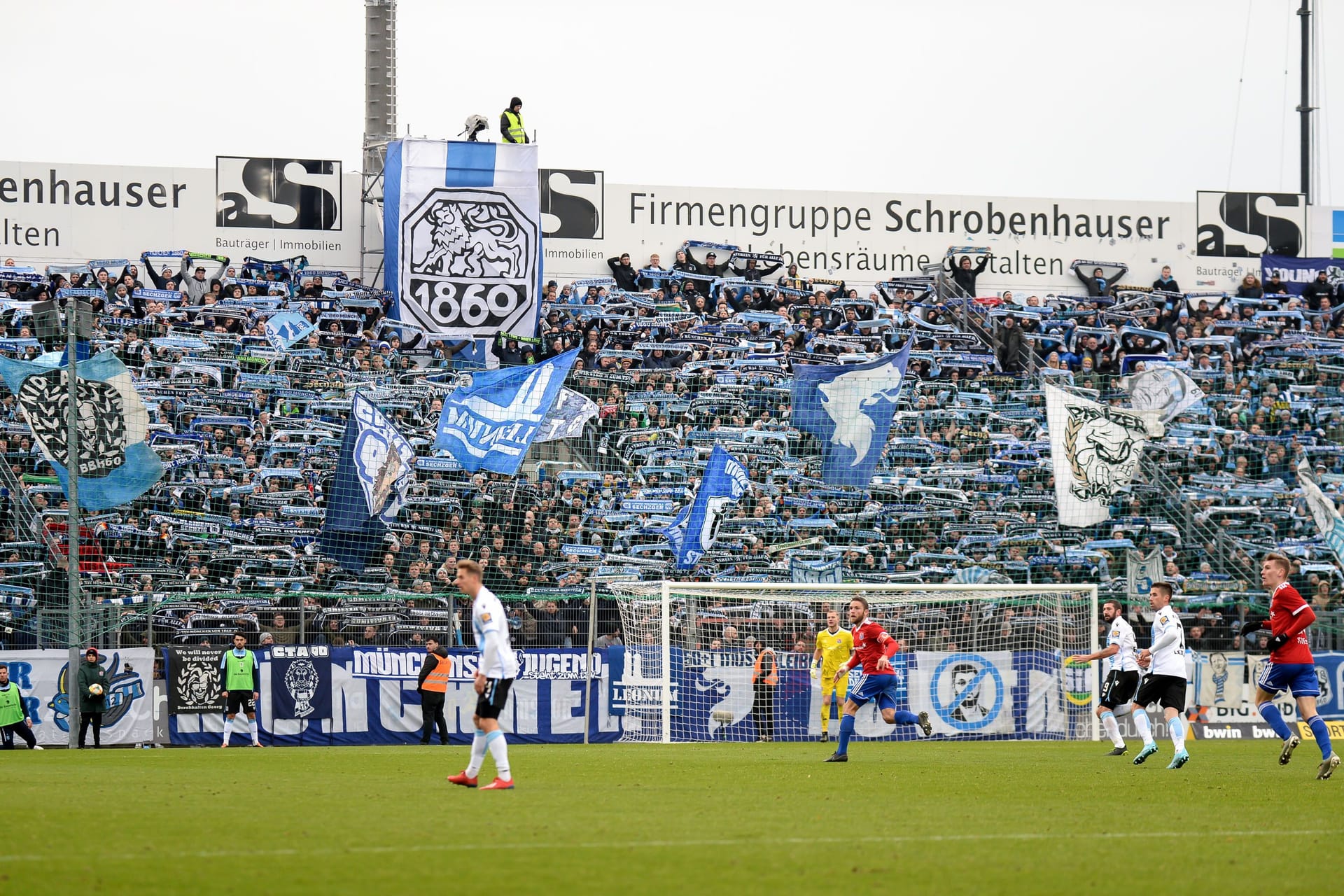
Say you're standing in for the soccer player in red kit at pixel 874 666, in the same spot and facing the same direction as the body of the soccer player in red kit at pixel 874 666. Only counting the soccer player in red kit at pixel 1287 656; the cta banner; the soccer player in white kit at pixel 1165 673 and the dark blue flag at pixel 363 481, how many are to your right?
2

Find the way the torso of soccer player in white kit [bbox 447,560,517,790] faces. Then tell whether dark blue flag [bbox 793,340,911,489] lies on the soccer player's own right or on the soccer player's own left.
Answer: on the soccer player's own right

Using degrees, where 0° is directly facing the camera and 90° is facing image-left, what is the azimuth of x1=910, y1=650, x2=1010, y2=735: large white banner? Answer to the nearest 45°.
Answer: approximately 0°

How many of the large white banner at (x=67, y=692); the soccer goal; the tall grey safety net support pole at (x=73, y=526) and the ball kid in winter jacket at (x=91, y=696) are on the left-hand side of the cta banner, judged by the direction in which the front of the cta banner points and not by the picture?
1

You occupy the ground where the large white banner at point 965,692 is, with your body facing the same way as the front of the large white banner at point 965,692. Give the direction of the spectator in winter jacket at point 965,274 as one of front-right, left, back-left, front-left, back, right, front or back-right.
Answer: back

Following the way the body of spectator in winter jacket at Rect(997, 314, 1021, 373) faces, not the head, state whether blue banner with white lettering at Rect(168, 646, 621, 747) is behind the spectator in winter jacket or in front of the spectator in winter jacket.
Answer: in front

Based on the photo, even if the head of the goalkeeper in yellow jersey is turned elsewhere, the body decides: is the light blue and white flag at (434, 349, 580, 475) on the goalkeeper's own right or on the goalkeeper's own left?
on the goalkeeper's own right

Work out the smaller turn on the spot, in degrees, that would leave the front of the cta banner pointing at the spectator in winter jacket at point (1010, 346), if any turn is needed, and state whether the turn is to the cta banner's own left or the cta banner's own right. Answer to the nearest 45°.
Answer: approximately 135° to the cta banner's own left
